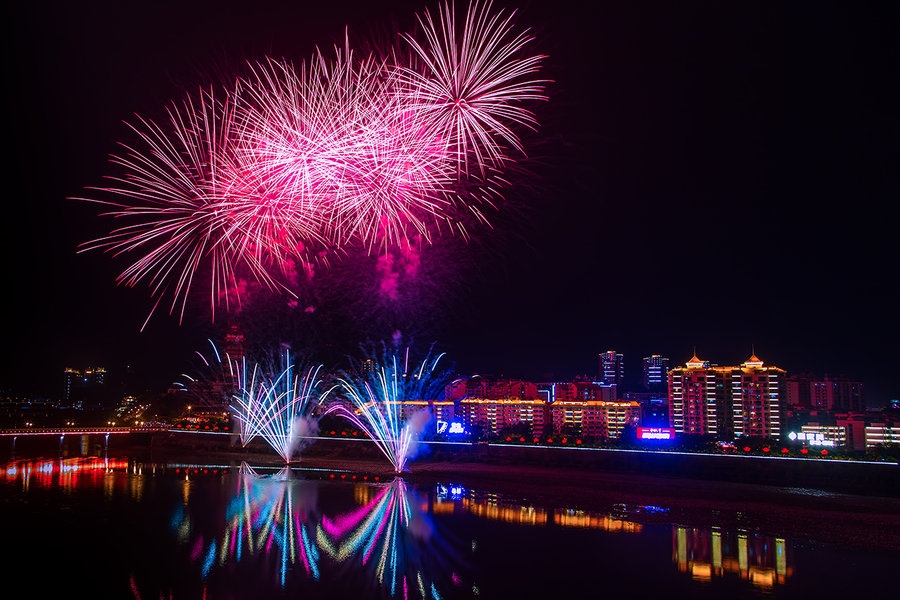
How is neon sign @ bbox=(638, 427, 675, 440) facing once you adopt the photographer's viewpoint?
facing the viewer

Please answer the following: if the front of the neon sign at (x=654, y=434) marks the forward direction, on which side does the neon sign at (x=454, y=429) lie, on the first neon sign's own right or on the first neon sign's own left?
on the first neon sign's own right

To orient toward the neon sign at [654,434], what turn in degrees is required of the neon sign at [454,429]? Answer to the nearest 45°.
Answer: approximately 45° to its left

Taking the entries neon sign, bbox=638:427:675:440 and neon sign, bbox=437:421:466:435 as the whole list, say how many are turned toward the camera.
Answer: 2

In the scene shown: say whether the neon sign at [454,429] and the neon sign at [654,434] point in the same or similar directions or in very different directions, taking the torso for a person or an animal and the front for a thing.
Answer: same or similar directions

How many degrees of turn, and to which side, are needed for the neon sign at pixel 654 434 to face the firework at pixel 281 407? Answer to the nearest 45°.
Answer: approximately 90° to its right

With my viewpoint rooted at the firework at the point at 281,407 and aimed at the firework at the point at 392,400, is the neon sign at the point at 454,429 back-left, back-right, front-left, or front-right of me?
front-left

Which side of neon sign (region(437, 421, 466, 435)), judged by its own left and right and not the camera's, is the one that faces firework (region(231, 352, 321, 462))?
right

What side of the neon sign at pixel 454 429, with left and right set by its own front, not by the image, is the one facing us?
front
